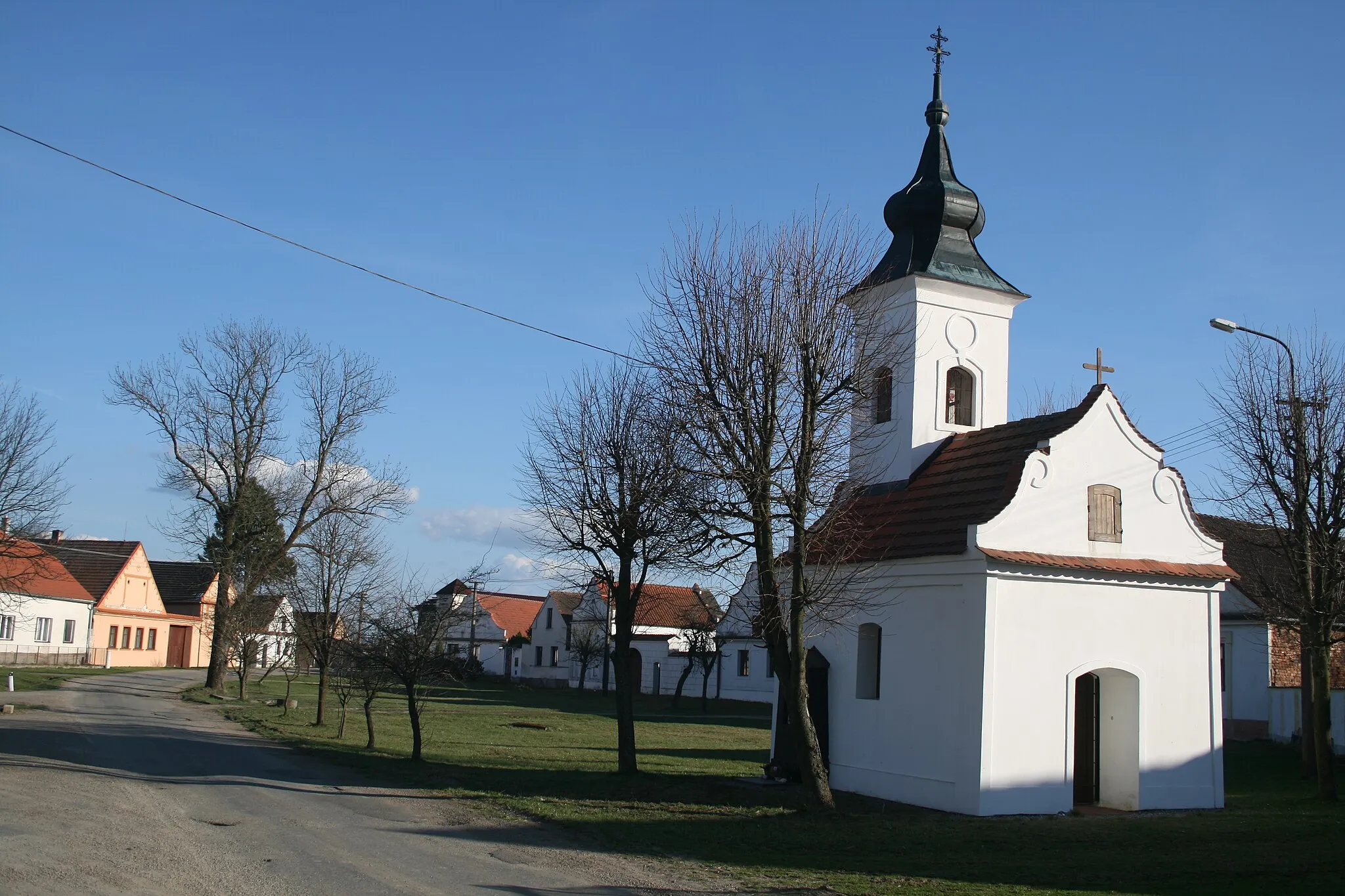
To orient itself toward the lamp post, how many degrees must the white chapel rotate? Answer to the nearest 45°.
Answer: approximately 45° to its left

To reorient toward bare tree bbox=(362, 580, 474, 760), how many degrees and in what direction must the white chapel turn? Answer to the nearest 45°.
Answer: approximately 135° to its right

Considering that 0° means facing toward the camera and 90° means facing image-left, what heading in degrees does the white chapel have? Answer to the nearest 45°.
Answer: approximately 315°

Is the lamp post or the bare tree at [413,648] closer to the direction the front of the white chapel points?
the lamp post

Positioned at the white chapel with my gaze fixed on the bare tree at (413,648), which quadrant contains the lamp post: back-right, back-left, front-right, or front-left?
back-right
